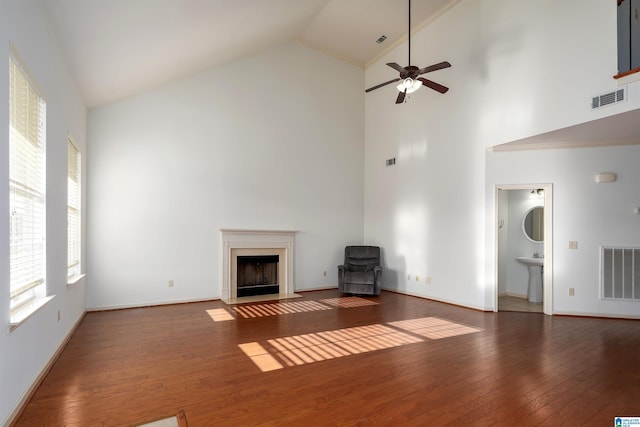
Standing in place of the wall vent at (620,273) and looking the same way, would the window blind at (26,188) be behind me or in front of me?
in front

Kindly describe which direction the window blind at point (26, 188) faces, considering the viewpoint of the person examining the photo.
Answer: facing to the right of the viewer

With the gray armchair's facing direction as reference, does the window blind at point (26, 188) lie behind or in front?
in front

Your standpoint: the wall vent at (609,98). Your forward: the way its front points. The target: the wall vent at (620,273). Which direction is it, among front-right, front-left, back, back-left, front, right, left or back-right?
back-right

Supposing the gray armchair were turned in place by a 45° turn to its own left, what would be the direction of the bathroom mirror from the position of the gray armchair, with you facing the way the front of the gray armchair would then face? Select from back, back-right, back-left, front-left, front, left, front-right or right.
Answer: front-left
